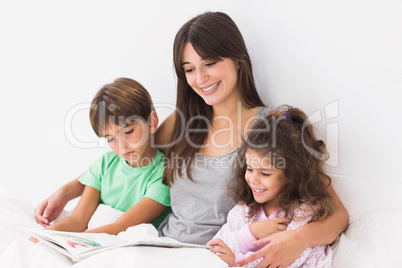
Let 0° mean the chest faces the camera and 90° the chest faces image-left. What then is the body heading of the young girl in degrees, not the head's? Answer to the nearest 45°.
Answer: approximately 45°
